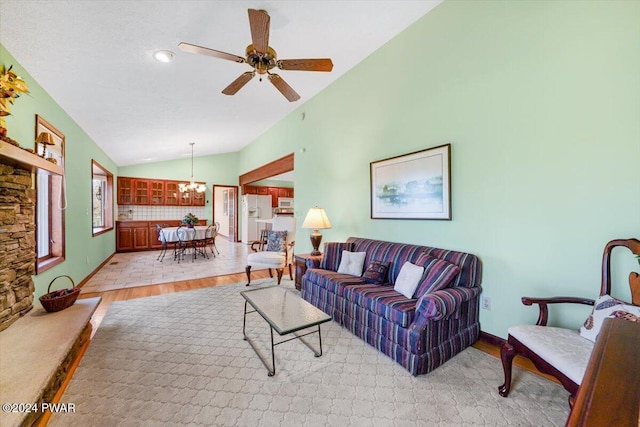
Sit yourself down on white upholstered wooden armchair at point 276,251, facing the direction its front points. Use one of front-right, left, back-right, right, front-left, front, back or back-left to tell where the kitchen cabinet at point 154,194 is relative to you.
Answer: right

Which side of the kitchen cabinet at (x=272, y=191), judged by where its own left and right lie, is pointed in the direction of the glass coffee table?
front

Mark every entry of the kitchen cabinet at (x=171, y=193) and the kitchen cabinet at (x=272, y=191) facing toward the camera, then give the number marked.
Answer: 2

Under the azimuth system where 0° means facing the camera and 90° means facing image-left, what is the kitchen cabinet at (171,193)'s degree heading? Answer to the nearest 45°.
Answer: approximately 0°

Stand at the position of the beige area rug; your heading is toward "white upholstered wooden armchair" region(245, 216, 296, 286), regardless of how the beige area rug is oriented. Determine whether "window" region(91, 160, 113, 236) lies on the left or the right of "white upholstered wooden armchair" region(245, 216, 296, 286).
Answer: left

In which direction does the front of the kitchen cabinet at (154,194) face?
toward the camera

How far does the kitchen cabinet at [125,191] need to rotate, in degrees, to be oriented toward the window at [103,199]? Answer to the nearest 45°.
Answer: approximately 45° to its right

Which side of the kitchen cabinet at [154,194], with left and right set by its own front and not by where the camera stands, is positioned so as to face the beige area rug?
front

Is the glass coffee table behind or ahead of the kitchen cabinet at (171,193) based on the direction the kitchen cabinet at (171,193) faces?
ahead

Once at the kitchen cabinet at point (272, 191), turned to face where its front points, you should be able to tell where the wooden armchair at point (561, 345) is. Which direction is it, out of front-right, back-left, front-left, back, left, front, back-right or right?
front

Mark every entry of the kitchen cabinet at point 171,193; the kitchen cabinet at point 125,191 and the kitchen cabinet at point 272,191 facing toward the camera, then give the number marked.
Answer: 3

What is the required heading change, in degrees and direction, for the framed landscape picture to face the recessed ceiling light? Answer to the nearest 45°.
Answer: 0° — it already faces it

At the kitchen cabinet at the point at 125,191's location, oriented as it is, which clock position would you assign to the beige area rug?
The beige area rug is roughly at 12 o'clock from the kitchen cabinet.

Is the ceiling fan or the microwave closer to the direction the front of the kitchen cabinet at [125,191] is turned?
the ceiling fan

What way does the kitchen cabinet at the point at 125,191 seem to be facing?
toward the camera

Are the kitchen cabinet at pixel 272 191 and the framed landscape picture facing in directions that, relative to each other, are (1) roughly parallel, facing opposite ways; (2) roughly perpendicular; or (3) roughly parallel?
roughly perpendicular

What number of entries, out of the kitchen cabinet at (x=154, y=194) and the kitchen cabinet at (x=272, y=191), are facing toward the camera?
2
